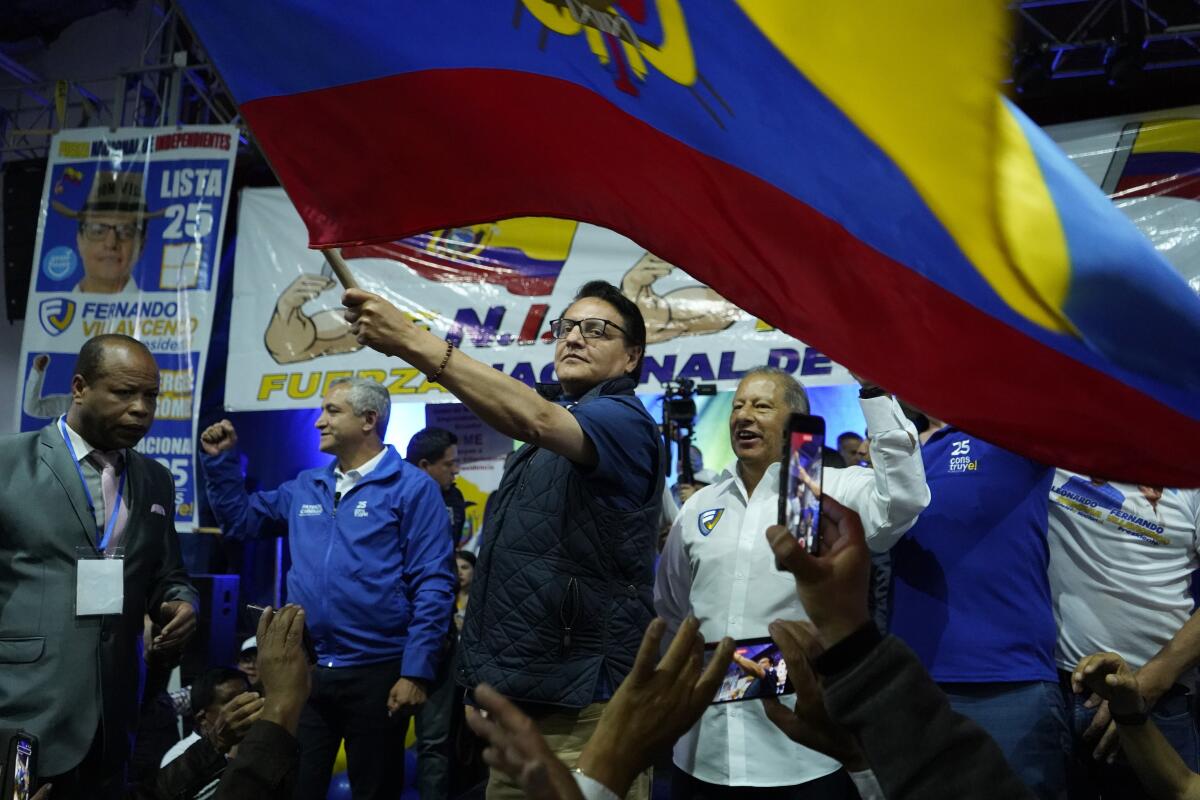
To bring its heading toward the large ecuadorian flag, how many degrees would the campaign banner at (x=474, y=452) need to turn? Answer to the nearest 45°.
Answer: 0° — it already faces it

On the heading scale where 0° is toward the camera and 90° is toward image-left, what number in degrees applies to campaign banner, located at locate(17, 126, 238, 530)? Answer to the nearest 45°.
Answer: approximately 0°

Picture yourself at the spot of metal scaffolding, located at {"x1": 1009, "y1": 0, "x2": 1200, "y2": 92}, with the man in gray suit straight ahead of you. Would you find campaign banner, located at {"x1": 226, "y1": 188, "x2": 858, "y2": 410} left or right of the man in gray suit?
right

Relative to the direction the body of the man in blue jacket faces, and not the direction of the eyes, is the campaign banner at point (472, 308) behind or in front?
behind

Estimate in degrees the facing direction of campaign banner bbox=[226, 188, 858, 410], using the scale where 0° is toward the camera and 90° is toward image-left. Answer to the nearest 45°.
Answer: approximately 0°

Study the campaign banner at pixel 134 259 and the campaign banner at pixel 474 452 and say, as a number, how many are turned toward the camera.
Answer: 2

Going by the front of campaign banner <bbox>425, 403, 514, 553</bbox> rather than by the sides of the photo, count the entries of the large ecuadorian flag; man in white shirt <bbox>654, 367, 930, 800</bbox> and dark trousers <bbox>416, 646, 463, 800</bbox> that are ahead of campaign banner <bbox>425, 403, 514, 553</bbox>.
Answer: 3

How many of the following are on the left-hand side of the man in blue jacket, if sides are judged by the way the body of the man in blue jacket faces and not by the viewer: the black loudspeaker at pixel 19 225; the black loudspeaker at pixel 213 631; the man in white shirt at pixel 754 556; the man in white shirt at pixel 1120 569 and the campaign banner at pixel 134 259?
2
